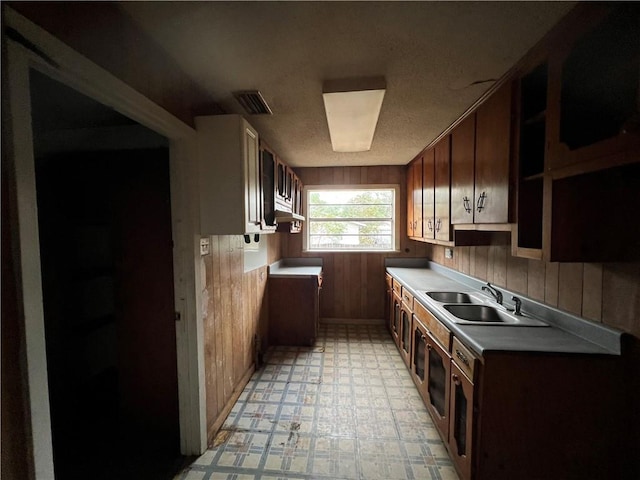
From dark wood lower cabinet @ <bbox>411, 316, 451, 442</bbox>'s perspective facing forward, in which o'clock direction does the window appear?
The window is roughly at 2 o'clock from the dark wood lower cabinet.

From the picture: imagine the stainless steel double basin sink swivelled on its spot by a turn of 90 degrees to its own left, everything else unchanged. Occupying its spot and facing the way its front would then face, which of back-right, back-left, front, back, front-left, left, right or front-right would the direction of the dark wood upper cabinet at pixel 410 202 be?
back-right

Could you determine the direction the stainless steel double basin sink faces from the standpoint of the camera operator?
facing to the left of the viewer

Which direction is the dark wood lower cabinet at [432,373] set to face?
to the viewer's left

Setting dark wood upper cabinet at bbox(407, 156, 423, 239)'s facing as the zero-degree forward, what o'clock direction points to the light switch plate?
The light switch plate is roughly at 10 o'clock from the dark wood upper cabinet.

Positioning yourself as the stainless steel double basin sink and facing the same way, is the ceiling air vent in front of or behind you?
in front

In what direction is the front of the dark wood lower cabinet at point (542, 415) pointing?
to the viewer's left

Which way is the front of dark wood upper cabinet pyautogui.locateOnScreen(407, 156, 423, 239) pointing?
to the viewer's left

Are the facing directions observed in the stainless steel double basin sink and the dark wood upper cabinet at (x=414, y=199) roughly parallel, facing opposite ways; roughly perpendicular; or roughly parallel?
roughly parallel

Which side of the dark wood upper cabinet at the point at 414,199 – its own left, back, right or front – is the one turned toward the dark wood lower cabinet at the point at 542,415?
left
